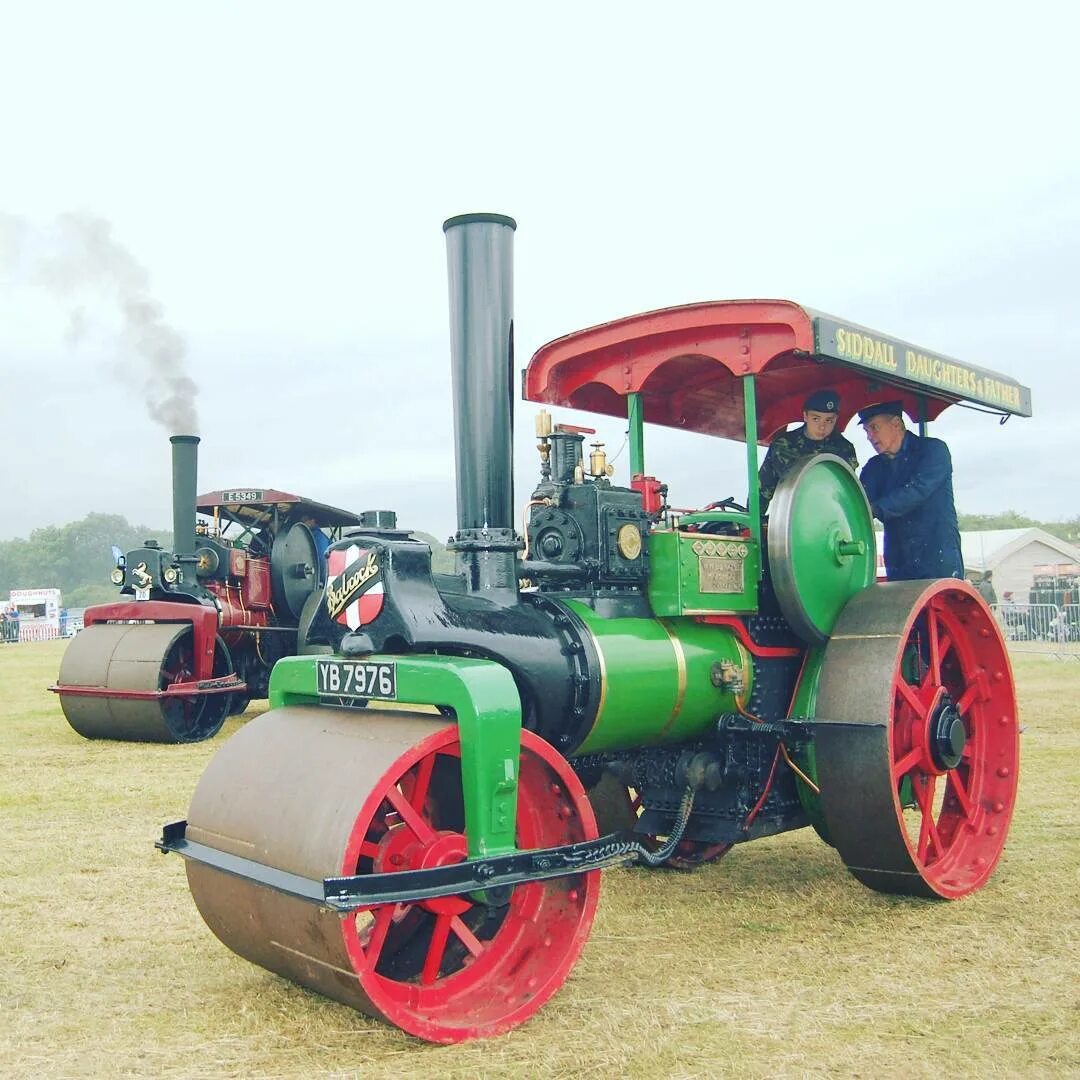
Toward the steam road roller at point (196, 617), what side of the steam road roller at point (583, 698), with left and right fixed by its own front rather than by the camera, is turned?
right

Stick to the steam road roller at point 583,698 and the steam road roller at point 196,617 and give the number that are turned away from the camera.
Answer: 0

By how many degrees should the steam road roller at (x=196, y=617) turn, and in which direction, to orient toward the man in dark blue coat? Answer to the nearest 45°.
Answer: approximately 90° to its left

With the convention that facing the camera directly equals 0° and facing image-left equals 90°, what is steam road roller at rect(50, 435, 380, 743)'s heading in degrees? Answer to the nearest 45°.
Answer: approximately 45°

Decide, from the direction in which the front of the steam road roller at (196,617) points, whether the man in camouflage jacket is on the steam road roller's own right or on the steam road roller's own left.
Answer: on the steam road roller's own left
